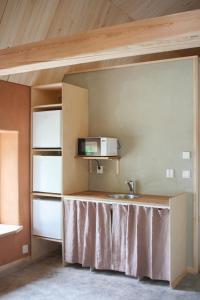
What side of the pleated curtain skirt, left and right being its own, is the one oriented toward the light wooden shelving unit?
right

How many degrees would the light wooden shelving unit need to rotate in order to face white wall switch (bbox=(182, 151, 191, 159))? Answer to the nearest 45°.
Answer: approximately 135° to its left

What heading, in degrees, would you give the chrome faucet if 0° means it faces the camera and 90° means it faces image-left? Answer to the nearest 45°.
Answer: approximately 45°

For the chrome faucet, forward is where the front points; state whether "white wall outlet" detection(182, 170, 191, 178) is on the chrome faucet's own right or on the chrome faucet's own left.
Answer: on the chrome faucet's own left

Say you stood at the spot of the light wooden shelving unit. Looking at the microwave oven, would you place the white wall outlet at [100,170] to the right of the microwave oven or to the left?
left

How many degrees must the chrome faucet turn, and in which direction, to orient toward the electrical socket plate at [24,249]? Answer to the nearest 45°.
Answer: approximately 45° to its right
